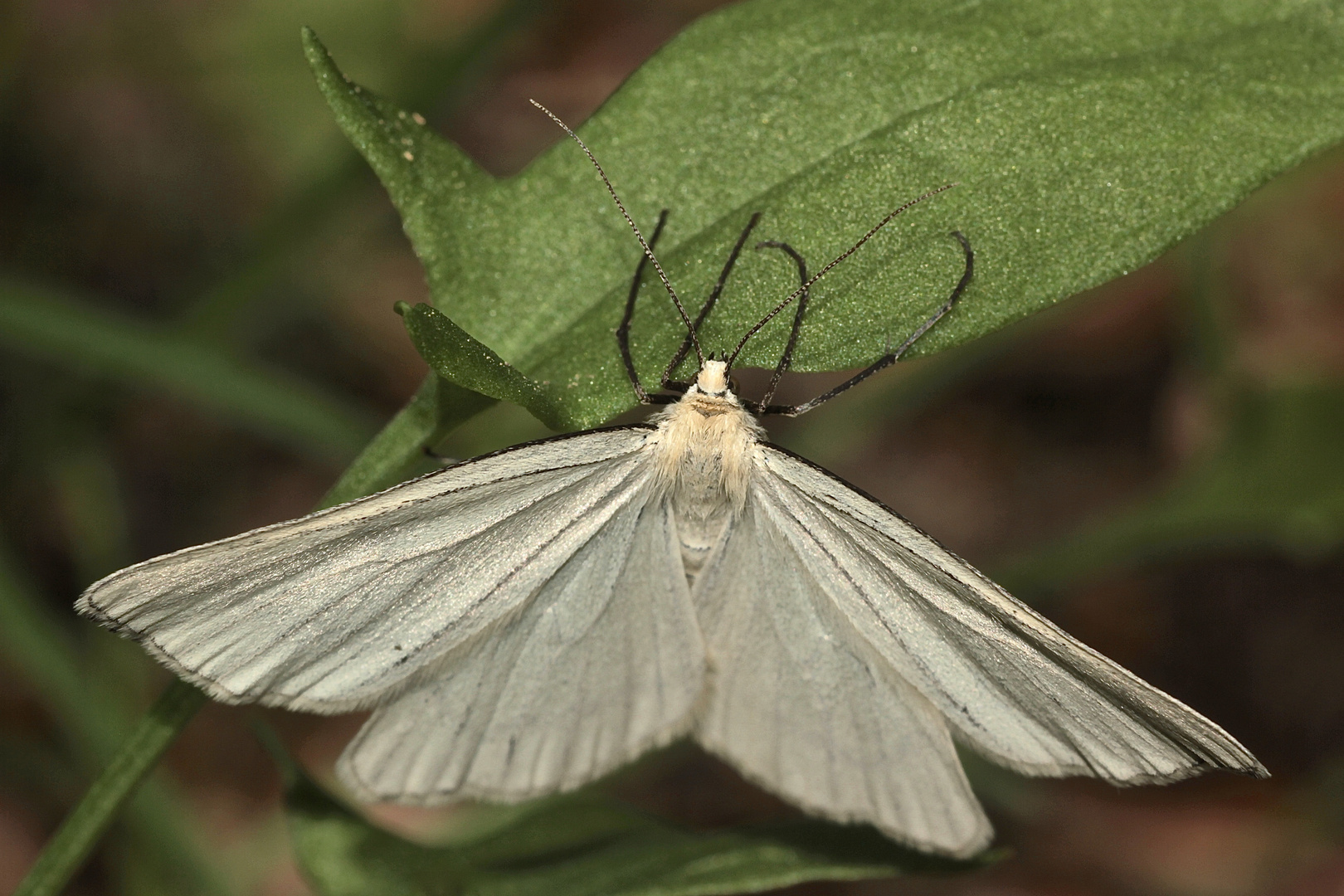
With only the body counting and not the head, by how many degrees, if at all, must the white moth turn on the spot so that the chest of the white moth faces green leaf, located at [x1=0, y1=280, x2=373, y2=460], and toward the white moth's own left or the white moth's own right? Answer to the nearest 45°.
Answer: approximately 45° to the white moth's own left

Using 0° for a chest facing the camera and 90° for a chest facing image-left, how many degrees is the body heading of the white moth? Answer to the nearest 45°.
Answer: approximately 180°

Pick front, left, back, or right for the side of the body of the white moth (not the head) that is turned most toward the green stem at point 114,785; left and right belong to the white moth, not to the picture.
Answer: left
